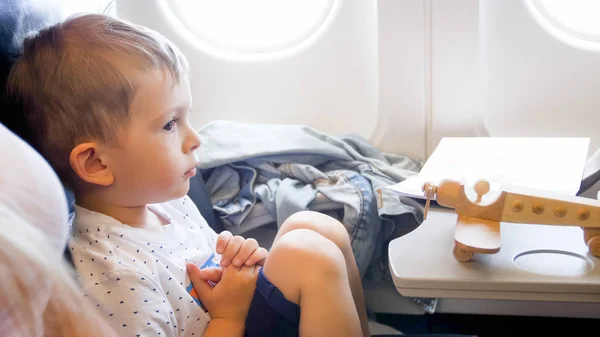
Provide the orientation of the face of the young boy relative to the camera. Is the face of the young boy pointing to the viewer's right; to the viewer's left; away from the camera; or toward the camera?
to the viewer's right

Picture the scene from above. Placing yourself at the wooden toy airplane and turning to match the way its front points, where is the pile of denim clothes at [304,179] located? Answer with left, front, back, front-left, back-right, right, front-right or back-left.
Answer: front-right

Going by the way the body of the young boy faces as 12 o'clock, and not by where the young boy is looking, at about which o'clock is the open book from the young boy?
The open book is roughly at 12 o'clock from the young boy.

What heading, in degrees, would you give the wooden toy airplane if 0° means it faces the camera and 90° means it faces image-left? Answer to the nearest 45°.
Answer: approximately 90°

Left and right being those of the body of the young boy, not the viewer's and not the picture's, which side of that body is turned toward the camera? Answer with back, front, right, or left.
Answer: right

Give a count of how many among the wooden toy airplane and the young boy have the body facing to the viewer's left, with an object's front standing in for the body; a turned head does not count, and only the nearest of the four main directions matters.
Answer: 1
